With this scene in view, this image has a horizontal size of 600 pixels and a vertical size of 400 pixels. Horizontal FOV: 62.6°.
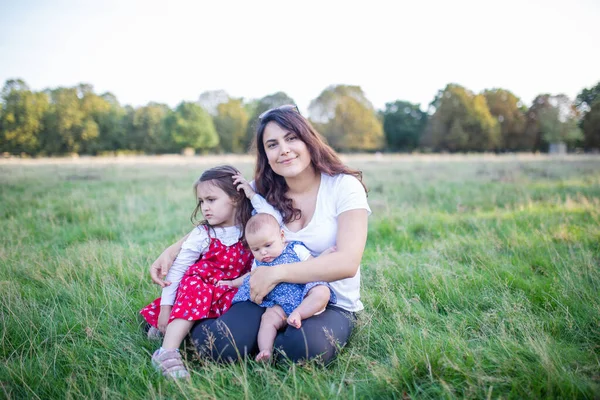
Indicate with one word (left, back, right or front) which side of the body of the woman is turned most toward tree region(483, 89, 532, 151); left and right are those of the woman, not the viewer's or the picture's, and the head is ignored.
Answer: back

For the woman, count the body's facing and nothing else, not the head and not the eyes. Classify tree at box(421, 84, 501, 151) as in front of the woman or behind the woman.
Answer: behind

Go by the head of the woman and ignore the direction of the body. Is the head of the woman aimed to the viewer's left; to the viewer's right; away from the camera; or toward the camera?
toward the camera

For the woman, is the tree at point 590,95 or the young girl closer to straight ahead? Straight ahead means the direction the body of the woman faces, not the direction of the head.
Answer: the young girl

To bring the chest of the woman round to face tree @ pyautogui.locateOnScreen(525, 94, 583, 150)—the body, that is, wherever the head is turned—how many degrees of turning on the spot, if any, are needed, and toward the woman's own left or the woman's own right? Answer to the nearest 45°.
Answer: approximately 180°

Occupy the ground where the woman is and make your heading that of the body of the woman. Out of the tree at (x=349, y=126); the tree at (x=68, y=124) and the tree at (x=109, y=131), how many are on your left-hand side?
0

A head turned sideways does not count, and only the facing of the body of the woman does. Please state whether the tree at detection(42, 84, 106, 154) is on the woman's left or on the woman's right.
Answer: on the woman's right

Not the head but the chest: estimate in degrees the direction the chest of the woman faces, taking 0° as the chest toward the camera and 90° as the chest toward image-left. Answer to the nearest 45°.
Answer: approximately 45°

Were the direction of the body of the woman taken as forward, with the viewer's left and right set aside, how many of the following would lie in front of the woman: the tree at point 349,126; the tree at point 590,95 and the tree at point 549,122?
0

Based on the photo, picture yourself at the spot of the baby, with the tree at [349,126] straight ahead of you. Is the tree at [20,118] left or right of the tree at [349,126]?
left

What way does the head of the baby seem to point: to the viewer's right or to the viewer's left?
to the viewer's left

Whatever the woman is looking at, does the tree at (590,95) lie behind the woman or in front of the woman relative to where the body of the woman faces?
behind

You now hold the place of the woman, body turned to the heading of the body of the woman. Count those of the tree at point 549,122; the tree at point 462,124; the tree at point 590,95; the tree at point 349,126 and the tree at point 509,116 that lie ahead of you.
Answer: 0

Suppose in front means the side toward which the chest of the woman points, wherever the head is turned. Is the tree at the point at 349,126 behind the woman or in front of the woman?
behind

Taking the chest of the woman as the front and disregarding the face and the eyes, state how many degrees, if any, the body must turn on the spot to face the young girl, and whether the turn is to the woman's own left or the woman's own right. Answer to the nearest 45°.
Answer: approximately 45° to the woman's own right
